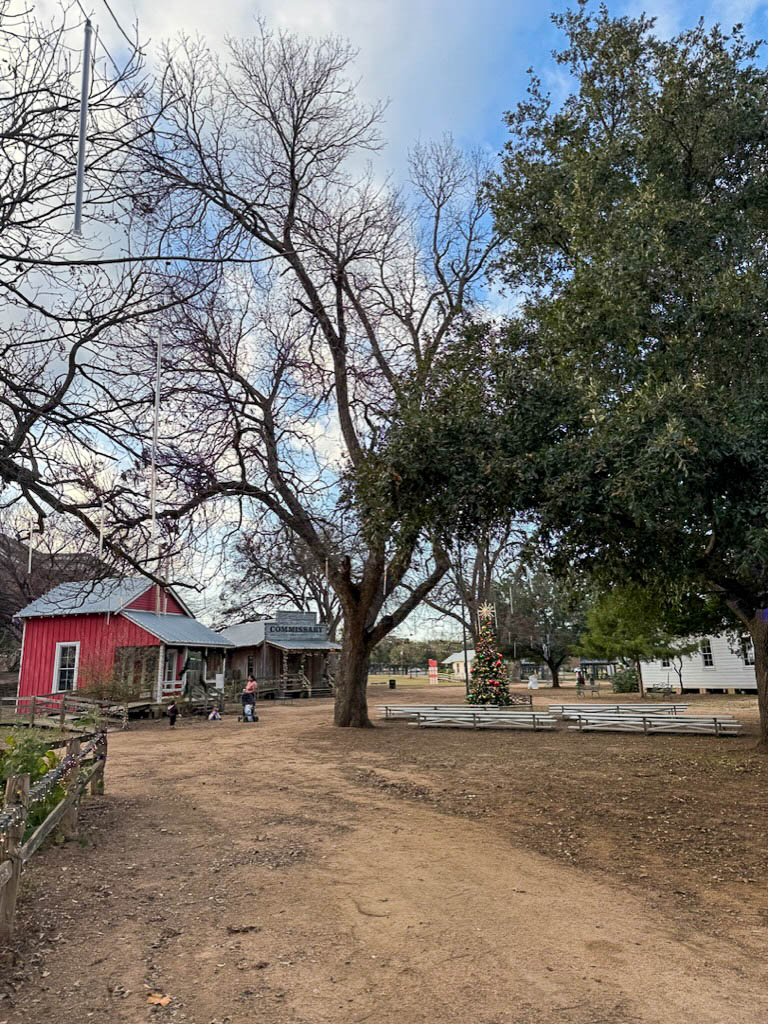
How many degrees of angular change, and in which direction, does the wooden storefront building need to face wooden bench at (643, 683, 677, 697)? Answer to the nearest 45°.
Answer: approximately 45° to its left

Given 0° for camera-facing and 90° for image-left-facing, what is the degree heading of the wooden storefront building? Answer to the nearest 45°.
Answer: approximately 315°

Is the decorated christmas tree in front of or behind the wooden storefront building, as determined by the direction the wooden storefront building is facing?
in front

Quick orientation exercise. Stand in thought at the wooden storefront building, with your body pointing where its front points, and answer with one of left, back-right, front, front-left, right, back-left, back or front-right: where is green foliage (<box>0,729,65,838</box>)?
front-right

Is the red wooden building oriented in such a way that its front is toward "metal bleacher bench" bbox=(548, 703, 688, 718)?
yes

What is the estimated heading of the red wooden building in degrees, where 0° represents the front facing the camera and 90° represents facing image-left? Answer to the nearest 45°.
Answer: approximately 315°

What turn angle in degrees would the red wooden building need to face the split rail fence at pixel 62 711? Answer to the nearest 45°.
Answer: approximately 45° to its right

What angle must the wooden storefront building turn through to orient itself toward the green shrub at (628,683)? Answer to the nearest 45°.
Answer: approximately 45° to its left

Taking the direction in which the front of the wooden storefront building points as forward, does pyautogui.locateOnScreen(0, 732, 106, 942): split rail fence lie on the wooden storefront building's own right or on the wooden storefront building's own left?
on the wooden storefront building's own right

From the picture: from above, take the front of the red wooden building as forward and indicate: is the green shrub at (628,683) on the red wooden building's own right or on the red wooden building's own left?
on the red wooden building's own left

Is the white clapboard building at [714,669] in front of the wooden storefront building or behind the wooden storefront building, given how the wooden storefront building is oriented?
in front
